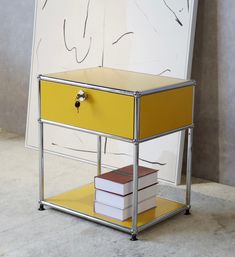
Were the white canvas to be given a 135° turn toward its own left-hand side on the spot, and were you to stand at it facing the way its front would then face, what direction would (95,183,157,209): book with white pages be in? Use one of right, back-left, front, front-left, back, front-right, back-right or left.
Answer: right

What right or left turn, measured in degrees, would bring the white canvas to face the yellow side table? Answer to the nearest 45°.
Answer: approximately 45° to its left

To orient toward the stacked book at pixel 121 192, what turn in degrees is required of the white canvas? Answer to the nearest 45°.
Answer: approximately 45° to its left

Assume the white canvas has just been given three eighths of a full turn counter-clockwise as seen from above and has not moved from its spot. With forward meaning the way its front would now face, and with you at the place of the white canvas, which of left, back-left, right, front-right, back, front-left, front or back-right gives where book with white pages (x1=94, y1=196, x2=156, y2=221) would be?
right

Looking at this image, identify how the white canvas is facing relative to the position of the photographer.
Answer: facing the viewer and to the left of the viewer

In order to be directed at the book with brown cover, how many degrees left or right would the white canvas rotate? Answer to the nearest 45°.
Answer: approximately 45° to its left
